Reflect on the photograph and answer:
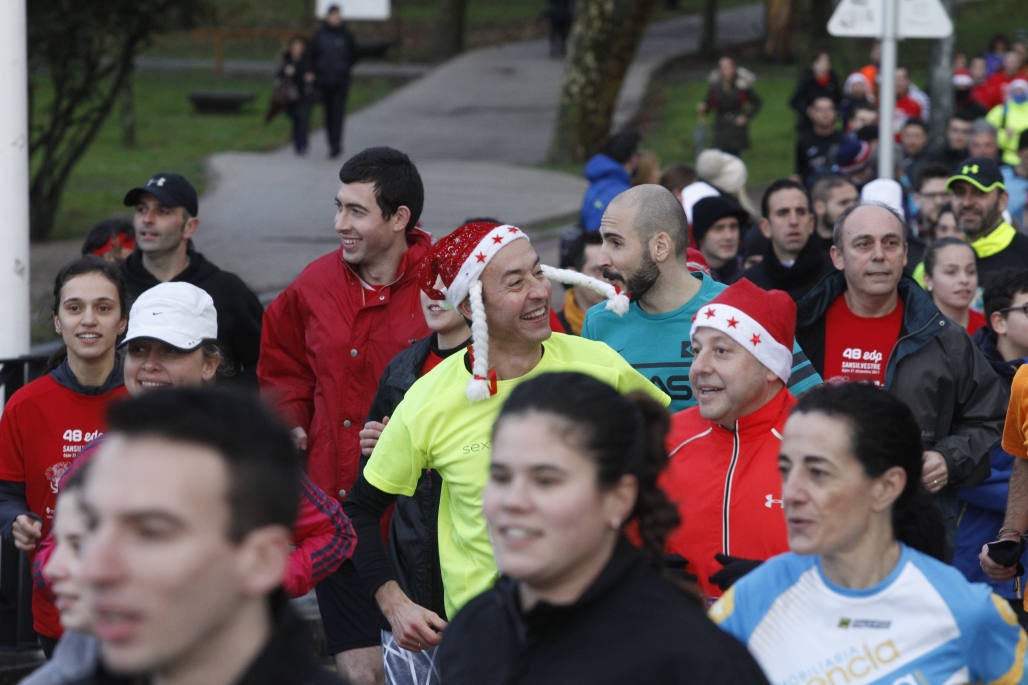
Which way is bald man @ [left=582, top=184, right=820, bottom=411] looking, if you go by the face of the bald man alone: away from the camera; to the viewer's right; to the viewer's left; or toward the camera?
to the viewer's left

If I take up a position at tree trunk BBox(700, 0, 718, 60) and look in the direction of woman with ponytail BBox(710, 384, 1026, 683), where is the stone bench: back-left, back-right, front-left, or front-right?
front-right

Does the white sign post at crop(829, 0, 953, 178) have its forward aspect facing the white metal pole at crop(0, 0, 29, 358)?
no

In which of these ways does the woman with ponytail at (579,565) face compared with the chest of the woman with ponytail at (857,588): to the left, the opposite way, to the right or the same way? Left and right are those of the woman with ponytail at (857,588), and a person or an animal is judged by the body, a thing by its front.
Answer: the same way

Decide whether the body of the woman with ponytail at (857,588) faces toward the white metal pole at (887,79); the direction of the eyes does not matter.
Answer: no

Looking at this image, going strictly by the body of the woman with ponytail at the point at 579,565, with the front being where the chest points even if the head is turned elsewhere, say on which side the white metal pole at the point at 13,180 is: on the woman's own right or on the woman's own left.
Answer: on the woman's own right

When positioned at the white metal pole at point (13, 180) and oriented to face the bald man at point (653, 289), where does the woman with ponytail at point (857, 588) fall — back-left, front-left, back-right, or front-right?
front-right

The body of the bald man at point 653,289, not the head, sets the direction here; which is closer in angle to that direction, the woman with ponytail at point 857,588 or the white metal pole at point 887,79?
the woman with ponytail

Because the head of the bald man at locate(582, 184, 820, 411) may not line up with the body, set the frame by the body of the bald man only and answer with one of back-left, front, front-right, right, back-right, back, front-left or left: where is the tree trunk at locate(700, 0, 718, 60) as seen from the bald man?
back-right

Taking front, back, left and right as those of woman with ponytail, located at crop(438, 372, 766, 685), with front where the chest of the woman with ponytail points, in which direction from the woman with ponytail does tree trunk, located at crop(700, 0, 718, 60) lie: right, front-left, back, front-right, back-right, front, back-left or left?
back-right

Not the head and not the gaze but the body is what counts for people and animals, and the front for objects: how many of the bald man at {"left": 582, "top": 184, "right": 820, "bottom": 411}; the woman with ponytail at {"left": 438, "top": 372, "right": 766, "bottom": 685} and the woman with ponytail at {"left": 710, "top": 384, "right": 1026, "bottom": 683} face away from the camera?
0

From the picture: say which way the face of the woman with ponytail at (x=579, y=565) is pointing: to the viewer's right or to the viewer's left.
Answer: to the viewer's left

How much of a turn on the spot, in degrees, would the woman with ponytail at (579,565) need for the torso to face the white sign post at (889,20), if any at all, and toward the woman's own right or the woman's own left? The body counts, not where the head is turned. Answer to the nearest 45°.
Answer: approximately 135° to the woman's own right

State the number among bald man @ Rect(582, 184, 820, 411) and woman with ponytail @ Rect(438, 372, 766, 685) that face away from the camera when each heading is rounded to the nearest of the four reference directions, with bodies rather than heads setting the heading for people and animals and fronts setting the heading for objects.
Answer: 0
